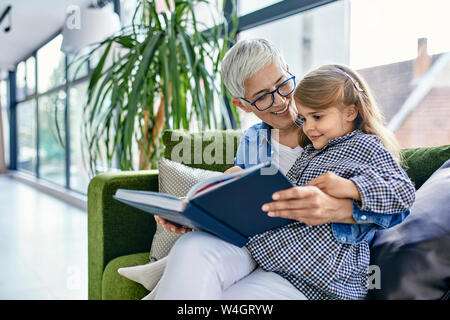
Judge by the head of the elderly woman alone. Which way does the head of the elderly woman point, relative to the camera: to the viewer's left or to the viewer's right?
to the viewer's right

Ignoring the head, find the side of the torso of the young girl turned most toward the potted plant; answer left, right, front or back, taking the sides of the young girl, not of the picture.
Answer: right

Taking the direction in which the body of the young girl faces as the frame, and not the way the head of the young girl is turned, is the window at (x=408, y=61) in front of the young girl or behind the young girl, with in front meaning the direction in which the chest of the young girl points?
behind

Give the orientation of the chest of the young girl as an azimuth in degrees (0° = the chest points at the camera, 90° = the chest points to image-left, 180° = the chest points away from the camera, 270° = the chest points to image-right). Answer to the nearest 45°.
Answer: approximately 45°
